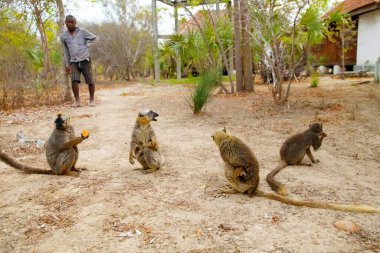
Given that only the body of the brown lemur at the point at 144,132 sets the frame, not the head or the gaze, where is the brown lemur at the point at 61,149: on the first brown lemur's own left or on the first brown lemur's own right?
on the first brown lemur's own right

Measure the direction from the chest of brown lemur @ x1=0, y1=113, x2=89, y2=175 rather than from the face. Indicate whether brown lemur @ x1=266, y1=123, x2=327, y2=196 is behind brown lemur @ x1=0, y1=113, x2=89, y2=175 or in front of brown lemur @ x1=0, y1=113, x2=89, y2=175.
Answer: in front

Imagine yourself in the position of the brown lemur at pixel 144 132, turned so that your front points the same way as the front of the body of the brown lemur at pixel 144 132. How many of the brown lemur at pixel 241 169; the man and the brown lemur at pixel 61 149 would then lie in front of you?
1

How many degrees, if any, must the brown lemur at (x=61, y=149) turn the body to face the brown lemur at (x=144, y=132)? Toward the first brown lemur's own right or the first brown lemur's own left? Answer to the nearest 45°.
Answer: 0° — it already faces it

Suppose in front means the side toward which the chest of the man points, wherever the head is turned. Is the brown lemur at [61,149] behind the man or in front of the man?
in front

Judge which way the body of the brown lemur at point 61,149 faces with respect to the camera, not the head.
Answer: to the viewer's right

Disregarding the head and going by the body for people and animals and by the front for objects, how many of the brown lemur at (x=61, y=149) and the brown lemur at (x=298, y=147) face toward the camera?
0

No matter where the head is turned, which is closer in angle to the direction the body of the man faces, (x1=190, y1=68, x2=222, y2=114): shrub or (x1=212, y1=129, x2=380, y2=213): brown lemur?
the brown lemur
